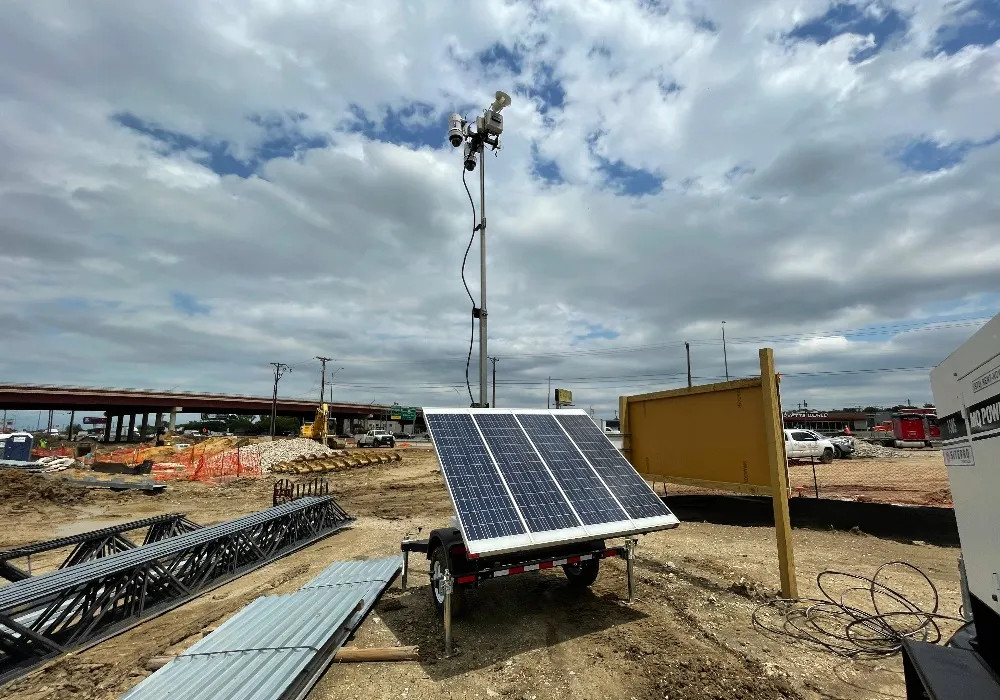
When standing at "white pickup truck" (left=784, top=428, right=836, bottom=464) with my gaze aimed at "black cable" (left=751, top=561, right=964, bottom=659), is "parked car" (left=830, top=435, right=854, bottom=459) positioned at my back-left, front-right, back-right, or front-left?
back-left

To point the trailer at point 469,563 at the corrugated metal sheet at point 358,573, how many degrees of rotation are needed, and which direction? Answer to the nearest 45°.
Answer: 0° — it already faces it

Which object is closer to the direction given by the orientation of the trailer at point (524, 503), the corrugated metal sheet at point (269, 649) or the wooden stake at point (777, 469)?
the corrugated metal sheet
